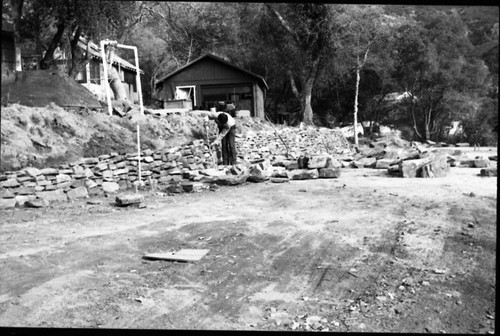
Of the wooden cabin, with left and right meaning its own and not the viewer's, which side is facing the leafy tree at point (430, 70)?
left

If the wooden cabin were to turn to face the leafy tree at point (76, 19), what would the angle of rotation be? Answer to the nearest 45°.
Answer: approximately 45° to its right

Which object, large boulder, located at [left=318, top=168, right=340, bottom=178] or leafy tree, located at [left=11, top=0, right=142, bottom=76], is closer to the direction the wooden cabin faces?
the large boulder

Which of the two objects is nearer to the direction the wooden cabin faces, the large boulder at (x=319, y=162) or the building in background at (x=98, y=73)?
the large boulder

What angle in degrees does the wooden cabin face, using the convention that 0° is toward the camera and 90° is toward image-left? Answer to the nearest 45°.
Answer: approximately 0°

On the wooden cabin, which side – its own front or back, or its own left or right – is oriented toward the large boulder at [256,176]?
front

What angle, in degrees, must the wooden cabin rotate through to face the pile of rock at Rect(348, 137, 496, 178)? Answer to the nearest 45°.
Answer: approximately 45° to its left

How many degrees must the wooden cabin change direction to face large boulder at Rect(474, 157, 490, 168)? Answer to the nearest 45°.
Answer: approximately 45° to its left

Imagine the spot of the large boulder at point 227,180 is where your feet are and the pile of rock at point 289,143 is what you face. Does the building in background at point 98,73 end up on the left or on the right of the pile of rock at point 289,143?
left

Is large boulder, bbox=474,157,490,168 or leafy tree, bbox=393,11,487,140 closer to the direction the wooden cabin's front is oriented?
the large boulder

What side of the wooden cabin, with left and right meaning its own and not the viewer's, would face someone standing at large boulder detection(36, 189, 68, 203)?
front

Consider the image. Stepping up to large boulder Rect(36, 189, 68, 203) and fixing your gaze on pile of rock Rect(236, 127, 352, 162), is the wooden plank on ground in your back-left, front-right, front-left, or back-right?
back-right
